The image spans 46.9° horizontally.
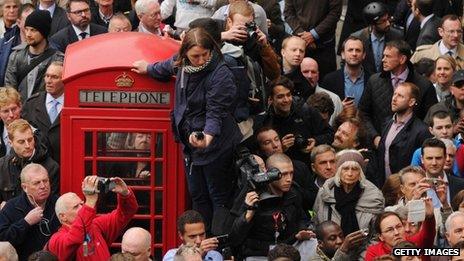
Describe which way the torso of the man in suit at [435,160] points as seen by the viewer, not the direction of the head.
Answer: toward the camera

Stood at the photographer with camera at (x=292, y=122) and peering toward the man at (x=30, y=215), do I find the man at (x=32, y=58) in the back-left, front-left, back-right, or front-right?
front-right

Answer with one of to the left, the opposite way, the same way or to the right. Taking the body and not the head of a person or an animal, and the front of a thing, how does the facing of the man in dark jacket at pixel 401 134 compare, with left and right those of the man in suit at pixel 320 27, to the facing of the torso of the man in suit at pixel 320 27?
the same way

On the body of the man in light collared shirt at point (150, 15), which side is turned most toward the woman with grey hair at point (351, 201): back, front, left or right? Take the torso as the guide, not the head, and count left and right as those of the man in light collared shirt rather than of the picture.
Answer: front

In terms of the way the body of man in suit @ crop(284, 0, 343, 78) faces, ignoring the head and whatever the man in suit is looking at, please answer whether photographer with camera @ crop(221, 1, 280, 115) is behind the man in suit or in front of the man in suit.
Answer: in front

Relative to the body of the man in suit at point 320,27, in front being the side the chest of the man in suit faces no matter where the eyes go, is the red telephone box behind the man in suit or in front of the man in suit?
in front

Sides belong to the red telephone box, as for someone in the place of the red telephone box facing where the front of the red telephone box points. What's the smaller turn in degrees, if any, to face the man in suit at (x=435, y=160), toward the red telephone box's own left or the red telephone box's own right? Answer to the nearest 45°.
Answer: approximately 90° to the red telephone box's own left

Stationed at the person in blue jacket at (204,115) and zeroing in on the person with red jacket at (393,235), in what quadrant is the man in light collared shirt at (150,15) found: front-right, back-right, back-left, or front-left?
back-left

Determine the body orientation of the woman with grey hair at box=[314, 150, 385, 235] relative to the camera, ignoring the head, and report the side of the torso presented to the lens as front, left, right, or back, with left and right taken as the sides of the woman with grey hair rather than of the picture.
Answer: front

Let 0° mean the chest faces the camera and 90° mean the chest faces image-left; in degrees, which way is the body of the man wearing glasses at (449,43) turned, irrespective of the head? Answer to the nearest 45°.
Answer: approximately 315°

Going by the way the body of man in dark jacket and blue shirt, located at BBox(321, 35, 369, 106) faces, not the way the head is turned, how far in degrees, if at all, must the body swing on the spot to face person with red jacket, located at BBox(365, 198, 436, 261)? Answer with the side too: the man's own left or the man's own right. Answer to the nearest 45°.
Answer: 0° — they already face them

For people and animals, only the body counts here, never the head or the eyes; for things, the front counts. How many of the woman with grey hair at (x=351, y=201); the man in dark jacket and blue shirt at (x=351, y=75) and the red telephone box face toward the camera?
3

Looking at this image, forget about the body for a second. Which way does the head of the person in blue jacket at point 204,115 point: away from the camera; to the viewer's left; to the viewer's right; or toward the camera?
toward the camera
